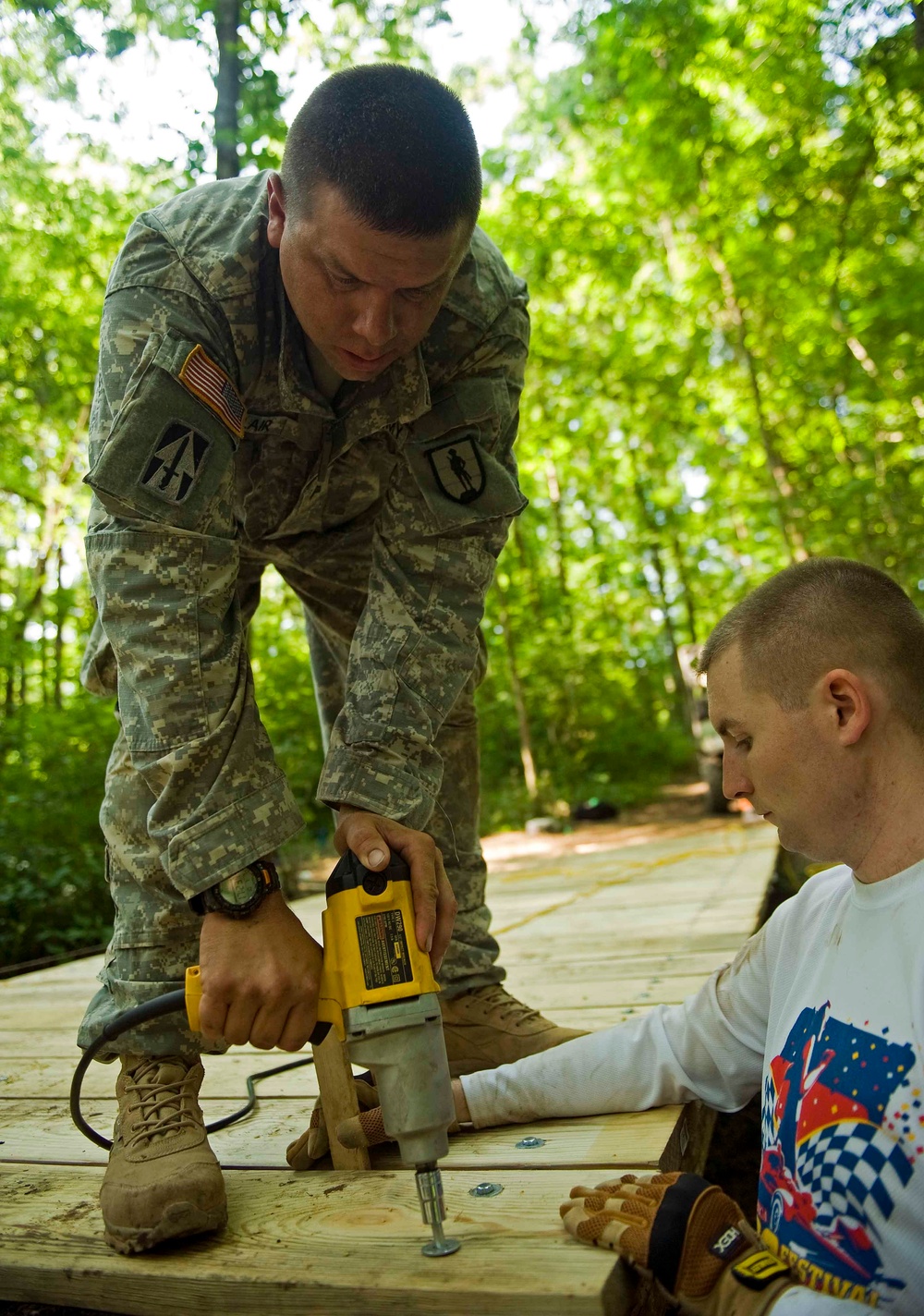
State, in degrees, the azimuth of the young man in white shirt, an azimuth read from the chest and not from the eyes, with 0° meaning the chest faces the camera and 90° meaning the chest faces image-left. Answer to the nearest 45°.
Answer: approximately 45°

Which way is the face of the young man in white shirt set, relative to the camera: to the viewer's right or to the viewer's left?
to the viewer's left

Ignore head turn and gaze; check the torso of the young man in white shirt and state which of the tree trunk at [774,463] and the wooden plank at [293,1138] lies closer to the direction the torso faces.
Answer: the wooden plank

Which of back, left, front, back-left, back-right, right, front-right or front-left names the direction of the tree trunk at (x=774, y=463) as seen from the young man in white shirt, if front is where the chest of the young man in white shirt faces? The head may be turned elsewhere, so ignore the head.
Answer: back-right

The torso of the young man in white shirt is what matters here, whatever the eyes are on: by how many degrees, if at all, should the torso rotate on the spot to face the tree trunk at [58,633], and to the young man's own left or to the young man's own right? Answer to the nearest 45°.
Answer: approximately 90° to the young man's own right
